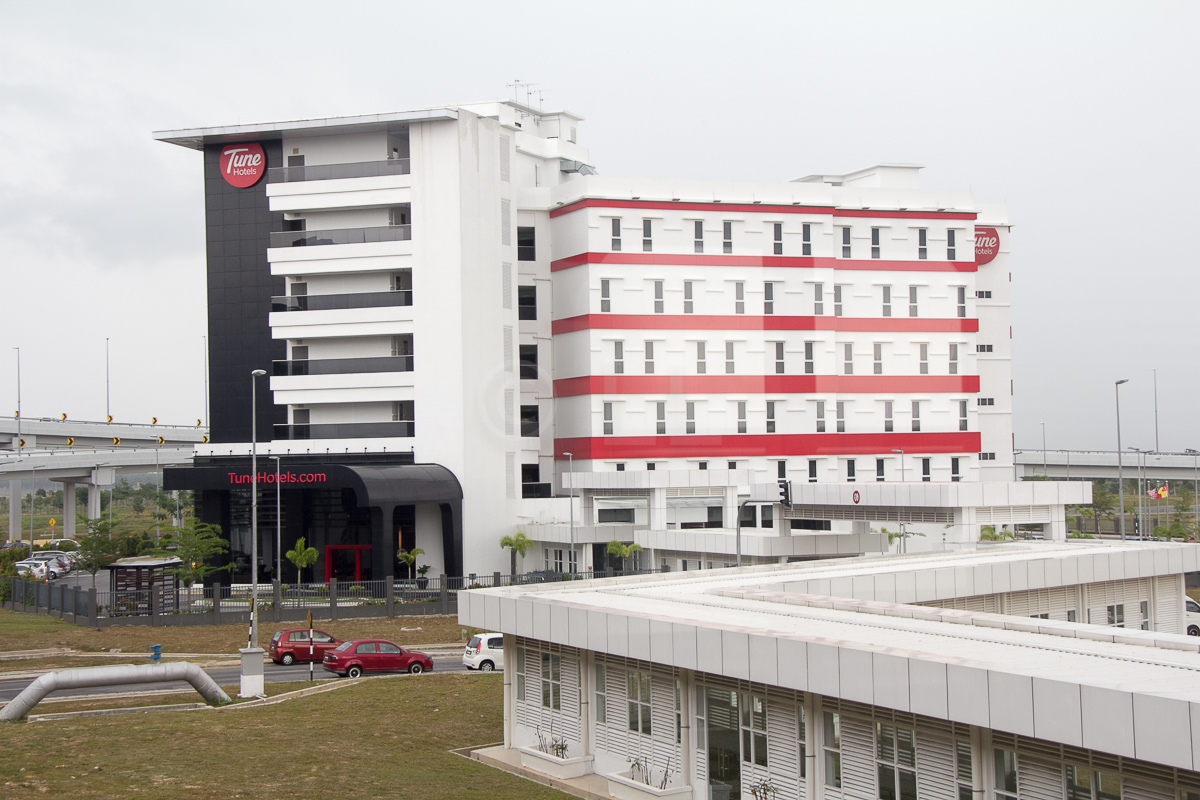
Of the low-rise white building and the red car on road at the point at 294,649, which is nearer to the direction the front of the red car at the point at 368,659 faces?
the low-rise white building

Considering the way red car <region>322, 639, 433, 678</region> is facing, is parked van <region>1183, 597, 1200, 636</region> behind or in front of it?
in front

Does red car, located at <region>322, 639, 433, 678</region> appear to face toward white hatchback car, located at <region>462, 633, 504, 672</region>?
yes

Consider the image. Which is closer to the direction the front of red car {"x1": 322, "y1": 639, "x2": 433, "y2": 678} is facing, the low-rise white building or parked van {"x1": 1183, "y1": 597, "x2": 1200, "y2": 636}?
the parked van

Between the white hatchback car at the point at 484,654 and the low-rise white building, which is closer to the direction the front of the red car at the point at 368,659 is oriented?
the white hatchback car

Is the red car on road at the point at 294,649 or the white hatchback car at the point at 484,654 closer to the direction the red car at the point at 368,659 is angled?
the white hatchback car

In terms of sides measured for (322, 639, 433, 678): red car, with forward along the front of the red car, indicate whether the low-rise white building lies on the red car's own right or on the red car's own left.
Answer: on the red car's own right

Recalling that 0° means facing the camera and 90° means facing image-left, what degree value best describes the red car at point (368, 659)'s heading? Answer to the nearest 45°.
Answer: approximately 270°
